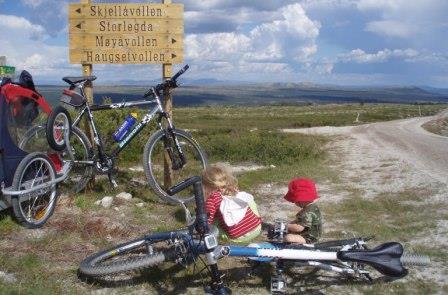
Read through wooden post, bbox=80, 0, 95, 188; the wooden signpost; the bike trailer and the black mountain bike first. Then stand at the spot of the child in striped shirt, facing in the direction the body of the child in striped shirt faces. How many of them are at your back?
0

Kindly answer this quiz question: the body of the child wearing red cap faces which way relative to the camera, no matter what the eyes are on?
to the viewer's left

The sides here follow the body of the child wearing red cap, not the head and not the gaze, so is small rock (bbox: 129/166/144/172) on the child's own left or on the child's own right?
on the child's own right

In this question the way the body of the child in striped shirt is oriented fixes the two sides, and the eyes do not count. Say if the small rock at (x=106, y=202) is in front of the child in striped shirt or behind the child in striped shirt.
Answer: in front

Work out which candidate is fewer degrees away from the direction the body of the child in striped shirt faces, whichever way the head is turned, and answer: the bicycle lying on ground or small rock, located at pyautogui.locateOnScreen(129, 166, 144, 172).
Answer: the small rock

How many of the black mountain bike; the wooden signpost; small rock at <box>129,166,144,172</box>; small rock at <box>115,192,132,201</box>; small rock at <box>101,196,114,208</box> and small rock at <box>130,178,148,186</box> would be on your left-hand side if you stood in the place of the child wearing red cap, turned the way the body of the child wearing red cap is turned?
0

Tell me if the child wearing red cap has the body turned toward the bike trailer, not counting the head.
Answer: yes

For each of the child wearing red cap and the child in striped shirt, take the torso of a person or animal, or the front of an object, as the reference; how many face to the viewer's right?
0

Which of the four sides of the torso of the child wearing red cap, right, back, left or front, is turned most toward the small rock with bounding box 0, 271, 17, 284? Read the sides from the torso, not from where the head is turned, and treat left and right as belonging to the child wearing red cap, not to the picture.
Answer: front

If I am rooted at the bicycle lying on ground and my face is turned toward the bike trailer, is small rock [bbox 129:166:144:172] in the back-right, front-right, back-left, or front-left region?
front-right

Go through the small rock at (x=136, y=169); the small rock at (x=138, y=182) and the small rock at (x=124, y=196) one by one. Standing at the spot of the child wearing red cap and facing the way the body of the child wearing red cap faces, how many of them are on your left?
0

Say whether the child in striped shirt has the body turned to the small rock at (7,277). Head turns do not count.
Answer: no

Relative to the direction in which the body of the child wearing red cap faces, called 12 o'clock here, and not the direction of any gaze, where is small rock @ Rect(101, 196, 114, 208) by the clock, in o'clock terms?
The small rock is roughly at 1 o'clock from the child wearing red cap.

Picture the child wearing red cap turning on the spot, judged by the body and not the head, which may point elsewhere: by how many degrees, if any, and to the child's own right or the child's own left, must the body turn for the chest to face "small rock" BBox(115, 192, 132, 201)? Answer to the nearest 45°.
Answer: approximately 45° to the child's own right

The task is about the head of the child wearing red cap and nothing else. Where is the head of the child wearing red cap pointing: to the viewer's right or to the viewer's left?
to the viewer's left

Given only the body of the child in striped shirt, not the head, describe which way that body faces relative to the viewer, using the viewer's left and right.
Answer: facing away from the viewer and to the left of the viewer

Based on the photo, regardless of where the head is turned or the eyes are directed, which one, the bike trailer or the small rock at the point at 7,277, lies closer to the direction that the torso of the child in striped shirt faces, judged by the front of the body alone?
the bike trailer
